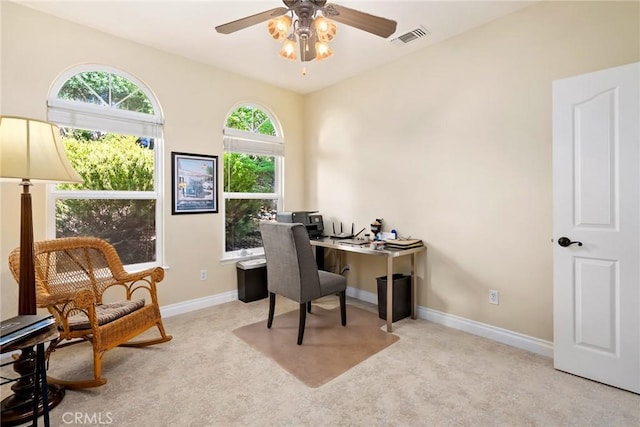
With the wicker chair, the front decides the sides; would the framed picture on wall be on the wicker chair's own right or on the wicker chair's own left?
on the wicker chair's own left

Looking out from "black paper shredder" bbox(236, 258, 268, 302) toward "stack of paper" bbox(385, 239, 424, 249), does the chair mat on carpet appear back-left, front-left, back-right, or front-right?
front-right

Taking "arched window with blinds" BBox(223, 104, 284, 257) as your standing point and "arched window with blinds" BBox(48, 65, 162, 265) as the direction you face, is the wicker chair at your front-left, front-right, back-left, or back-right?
front-left

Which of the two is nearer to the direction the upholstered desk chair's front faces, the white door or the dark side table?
the white door

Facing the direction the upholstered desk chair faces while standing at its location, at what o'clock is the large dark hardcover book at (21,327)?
The large dark hardcover book is roughly at 6 o'clock from the upholstered desk chair.

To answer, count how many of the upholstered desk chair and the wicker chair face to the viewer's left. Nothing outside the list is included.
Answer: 0

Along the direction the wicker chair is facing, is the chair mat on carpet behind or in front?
in front

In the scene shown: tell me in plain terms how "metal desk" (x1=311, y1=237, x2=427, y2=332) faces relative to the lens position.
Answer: facing the viewer and to the left of the viewer

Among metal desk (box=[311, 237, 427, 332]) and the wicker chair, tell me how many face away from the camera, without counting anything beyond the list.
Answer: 0

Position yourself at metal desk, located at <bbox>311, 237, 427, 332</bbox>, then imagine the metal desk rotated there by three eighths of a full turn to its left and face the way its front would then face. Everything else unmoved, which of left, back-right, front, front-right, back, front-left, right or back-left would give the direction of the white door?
front-right

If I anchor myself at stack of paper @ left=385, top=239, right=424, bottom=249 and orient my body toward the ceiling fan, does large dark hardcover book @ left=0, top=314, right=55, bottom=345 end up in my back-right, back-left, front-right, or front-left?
front-right

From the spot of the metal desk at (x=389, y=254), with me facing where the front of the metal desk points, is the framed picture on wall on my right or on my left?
on my right

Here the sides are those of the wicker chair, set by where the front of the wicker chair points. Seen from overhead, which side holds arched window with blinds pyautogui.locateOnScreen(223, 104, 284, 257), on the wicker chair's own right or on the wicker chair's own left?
on the wicker chair's own left

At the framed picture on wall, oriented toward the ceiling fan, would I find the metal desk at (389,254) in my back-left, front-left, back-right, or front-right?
front-left

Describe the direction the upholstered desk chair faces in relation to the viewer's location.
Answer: facing away from the viewer and to the right of the viewer

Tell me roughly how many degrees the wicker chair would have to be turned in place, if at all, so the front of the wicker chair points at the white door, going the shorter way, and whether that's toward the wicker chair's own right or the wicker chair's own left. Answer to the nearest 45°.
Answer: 0° — it already faces it

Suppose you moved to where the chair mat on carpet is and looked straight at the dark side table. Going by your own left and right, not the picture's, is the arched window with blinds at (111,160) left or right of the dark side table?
right

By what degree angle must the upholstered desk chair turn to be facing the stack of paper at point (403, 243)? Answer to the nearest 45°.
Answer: approximately 45° to its right
